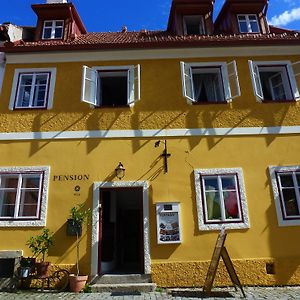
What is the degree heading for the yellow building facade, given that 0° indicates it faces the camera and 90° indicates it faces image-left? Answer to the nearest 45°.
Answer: approximately 0°

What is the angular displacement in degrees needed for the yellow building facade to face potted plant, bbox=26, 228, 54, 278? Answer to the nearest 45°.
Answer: approximately 90° to its right
